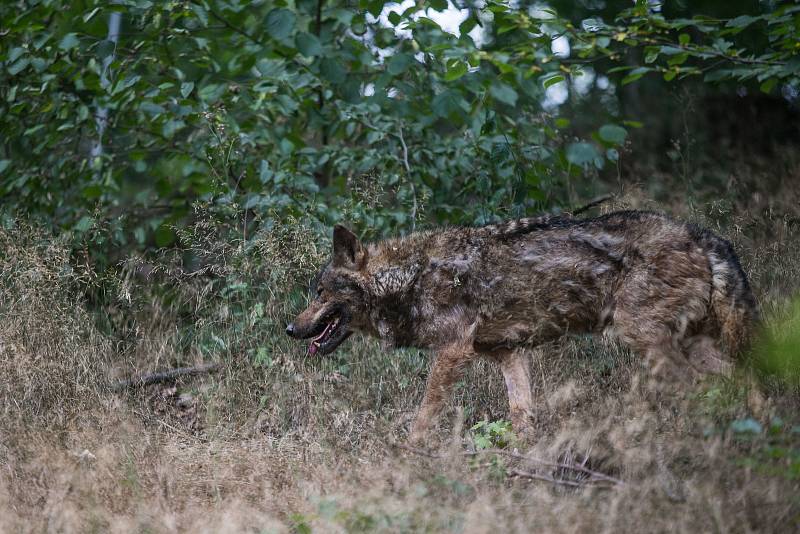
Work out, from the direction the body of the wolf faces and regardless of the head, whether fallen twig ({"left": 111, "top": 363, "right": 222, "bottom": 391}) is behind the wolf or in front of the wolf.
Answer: in front

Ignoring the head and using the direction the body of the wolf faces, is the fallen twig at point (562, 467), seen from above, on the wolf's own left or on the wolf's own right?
on the wolf's own left

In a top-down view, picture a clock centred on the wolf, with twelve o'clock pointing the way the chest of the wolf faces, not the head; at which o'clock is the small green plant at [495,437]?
The small green plant is roughly at 9 o'clock from the wolf.

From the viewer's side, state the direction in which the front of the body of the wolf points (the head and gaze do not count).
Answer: to the viewer's left
